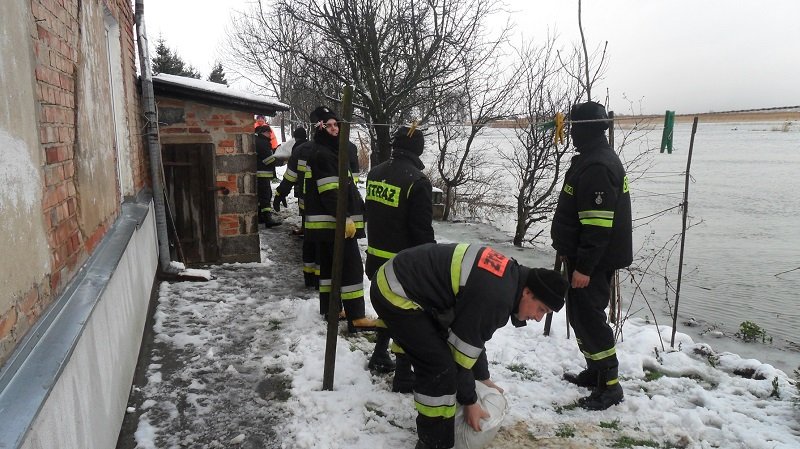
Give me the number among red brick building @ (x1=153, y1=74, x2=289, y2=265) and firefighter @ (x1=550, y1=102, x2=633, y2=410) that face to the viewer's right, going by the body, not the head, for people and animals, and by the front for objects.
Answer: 0

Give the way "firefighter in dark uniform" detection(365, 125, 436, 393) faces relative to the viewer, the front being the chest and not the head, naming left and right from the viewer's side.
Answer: facing away from the viewer and to the right of the viewer

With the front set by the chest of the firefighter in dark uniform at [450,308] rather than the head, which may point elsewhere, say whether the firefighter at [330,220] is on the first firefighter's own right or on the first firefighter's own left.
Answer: on the first firefighter's own left

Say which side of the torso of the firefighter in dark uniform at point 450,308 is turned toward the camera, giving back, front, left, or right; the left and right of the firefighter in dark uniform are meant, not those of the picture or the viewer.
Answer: right

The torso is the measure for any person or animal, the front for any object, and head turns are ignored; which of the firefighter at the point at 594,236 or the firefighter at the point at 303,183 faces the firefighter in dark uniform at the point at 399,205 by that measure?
the firefighter at the point at 594,236

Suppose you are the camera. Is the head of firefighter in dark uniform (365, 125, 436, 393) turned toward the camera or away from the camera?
away from the camera

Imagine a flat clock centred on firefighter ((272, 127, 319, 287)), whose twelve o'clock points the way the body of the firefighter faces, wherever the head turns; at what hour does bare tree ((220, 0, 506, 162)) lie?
The bare tree is roughly at 4 o'clock from the firefighter.

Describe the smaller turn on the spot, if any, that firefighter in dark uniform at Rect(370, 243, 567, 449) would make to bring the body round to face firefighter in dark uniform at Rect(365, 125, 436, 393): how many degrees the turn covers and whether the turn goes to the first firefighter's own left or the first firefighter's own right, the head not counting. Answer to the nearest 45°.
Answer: approximately 90° to the first firefighter's own left

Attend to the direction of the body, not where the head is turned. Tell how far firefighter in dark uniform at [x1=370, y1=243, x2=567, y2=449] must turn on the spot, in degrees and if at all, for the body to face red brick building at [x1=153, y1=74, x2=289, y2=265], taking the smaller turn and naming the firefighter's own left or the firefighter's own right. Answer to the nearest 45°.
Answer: approximately 135° to the firefighter's own left

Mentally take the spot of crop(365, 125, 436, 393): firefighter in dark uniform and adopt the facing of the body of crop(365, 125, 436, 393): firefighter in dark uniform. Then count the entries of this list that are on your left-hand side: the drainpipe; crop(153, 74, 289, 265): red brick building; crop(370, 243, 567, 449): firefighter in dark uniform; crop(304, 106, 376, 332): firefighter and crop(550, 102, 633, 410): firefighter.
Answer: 3

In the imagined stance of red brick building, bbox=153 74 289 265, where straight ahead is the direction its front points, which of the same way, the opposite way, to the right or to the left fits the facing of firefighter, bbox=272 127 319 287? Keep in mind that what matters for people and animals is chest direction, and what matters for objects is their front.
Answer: to the right

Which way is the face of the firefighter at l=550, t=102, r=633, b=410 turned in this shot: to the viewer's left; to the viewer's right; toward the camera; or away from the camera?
to the viewer's left

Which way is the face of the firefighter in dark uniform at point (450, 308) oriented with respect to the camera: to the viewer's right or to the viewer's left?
to the viewer's right
